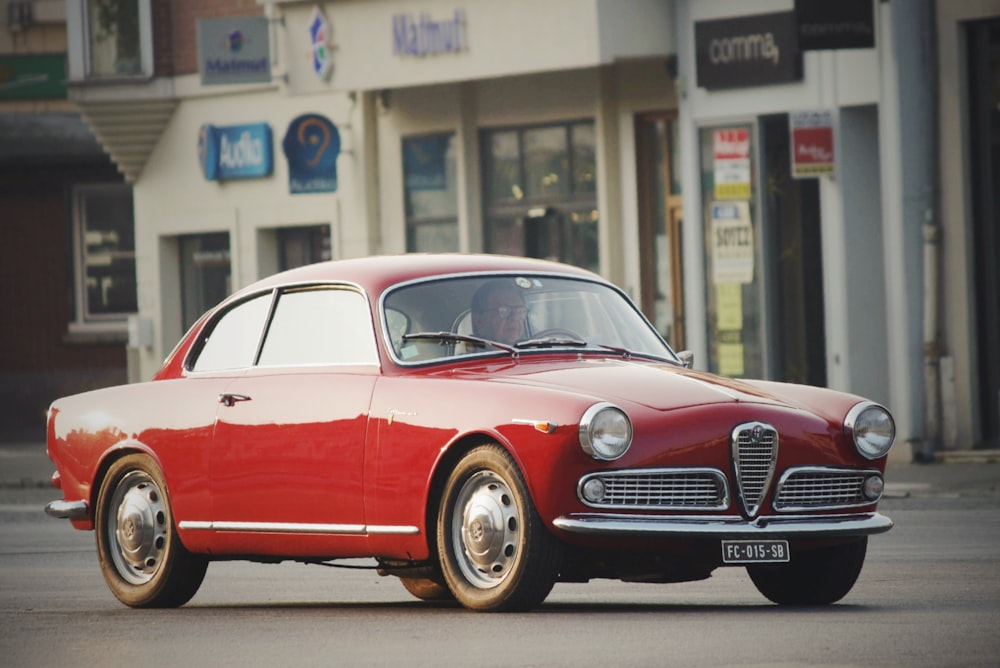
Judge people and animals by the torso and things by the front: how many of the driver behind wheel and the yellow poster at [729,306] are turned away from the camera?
0

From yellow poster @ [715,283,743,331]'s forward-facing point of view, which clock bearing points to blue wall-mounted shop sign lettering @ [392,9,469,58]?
The blue wall-mounted shop sign lettering is roughly at 4 o'clock from the yellow poster.

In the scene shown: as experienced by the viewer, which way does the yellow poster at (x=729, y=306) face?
facing the viewer

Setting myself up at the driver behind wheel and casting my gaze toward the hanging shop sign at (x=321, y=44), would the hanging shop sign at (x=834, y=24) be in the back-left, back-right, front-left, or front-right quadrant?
front-right

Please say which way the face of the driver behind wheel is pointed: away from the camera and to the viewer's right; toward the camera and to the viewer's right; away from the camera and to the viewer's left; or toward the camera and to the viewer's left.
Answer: toward the camera and to the viewer's right

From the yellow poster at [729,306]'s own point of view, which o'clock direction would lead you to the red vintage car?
The red vintage car is roughly at 12 o'clock from the yellow poster.

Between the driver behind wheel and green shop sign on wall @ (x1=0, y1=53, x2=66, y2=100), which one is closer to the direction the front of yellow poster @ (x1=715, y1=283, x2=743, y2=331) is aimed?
the driver behind wheel

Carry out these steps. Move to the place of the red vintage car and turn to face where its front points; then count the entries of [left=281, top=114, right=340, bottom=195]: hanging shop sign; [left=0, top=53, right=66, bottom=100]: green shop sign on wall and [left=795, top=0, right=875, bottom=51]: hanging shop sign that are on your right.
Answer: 0

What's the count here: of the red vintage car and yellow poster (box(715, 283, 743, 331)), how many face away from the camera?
0

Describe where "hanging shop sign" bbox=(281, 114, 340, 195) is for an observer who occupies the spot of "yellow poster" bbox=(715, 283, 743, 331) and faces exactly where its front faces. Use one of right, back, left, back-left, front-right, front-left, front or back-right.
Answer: back-right

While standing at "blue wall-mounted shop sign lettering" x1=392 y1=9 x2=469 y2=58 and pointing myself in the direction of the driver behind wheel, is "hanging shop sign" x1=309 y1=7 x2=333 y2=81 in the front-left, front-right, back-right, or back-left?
back-right

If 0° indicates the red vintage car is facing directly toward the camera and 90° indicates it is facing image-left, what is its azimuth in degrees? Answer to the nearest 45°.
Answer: approximately 315°

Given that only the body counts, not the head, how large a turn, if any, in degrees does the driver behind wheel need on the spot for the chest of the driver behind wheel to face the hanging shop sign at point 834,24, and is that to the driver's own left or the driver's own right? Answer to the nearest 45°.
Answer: approximately 135° to the driver's own left
